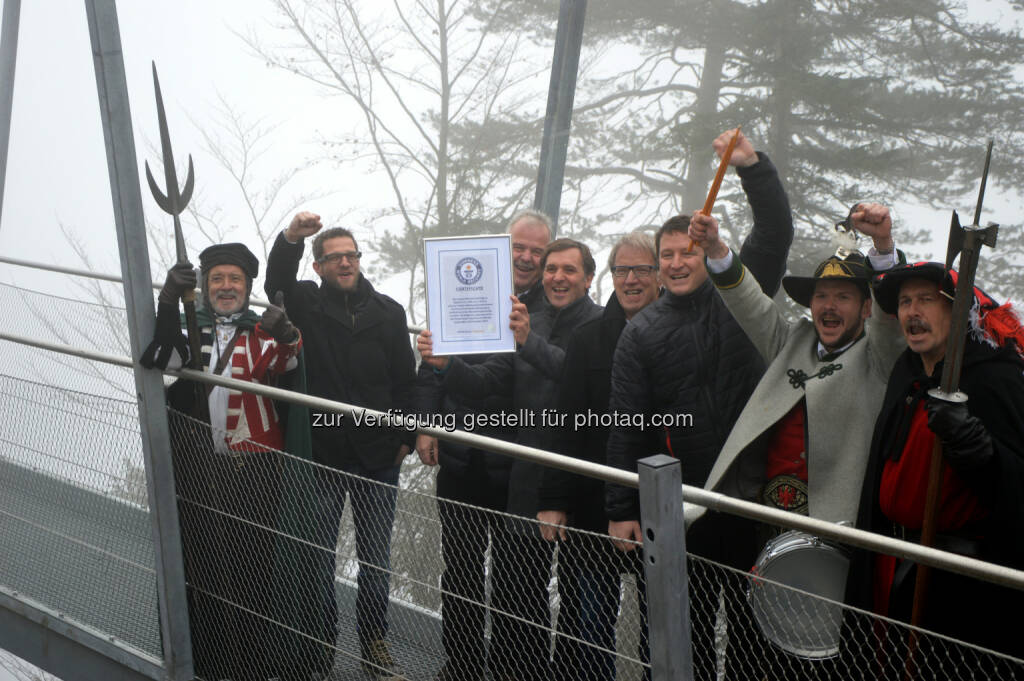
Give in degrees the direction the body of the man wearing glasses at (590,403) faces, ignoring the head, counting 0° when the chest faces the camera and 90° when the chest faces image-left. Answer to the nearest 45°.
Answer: approximately 0°

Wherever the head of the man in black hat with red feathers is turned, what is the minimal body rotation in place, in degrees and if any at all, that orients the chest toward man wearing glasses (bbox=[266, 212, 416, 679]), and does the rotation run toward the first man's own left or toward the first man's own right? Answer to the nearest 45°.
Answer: approximately 45° to the first man's own right

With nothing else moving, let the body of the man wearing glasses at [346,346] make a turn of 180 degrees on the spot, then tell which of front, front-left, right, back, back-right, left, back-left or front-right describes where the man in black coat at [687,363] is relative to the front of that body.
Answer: back-right

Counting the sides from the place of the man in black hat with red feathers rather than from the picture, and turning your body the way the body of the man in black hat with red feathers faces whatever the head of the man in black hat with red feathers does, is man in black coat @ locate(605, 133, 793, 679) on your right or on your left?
on your right

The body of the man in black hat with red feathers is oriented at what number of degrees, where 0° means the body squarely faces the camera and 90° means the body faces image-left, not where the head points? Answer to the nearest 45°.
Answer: approximately 45°

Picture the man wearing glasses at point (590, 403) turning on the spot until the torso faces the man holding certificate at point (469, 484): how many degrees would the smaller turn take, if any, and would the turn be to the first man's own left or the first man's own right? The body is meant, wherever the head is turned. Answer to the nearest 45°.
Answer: approximately 90° to the first man's own right

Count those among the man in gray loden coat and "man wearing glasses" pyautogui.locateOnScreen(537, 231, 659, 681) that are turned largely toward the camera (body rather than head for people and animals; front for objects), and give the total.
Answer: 2
